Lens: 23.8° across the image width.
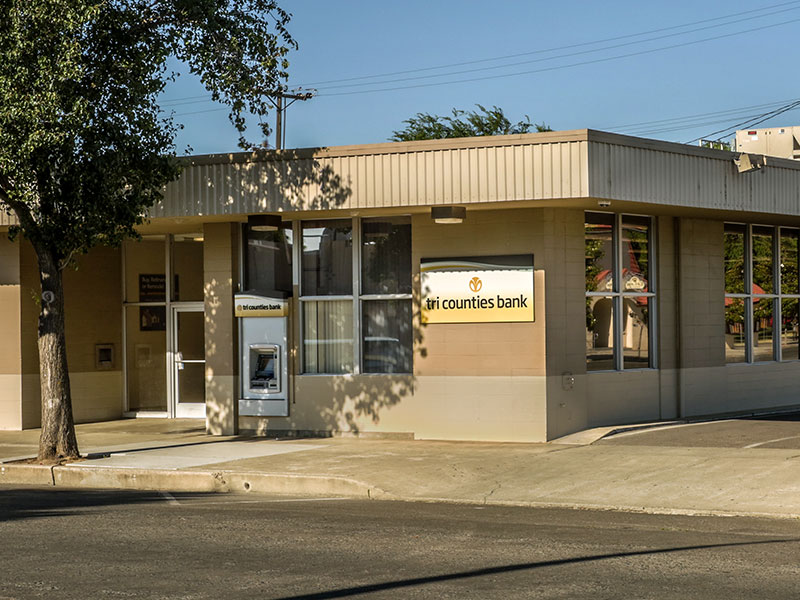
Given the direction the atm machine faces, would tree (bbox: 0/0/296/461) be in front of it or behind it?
in front

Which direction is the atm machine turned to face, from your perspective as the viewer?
facing the viewer
